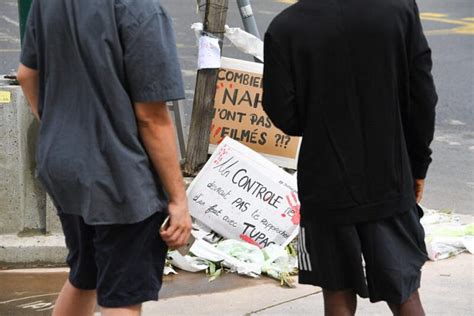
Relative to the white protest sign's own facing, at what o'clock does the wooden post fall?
The wooden post is roughly at 5 o'clock from the white protest sign.

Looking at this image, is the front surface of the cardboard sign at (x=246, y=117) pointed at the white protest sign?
yes

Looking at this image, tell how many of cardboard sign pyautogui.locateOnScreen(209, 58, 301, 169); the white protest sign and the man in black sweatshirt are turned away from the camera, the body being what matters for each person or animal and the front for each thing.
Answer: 1

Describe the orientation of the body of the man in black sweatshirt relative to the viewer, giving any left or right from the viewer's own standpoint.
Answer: facing away from the viewer

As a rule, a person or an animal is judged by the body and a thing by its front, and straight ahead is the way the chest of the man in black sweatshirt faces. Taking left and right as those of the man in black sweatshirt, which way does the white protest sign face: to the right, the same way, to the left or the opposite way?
the opposite way

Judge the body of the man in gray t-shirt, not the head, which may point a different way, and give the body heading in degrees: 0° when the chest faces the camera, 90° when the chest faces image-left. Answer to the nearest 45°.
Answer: approximately 225°

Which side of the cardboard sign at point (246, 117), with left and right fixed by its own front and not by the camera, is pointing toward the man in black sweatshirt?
front

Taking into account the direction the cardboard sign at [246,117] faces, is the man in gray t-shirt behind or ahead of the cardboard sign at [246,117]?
ahead

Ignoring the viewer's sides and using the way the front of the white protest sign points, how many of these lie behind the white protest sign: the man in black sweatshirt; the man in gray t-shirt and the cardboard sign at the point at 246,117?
1

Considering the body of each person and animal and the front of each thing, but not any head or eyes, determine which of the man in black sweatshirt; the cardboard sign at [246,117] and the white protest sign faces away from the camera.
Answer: the man in black sweatshirt

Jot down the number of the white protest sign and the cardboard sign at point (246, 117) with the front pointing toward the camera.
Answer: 2
